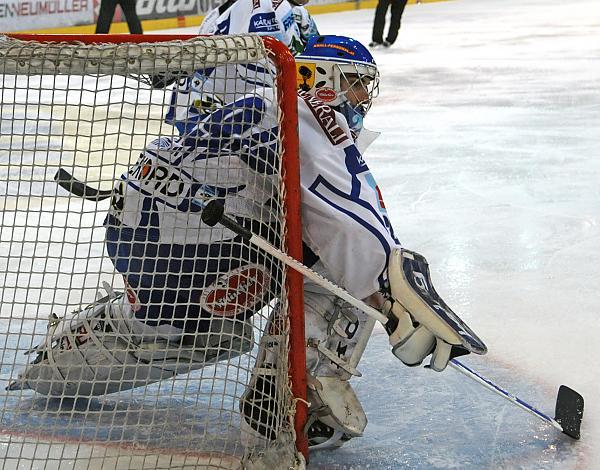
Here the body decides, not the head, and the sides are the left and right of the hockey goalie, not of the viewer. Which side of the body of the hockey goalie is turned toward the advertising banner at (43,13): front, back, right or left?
left

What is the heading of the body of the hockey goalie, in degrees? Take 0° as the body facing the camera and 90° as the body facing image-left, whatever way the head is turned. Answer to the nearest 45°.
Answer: approximately 270°

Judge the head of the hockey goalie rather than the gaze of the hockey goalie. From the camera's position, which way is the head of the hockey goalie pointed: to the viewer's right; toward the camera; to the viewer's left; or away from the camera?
to the viewer's right
